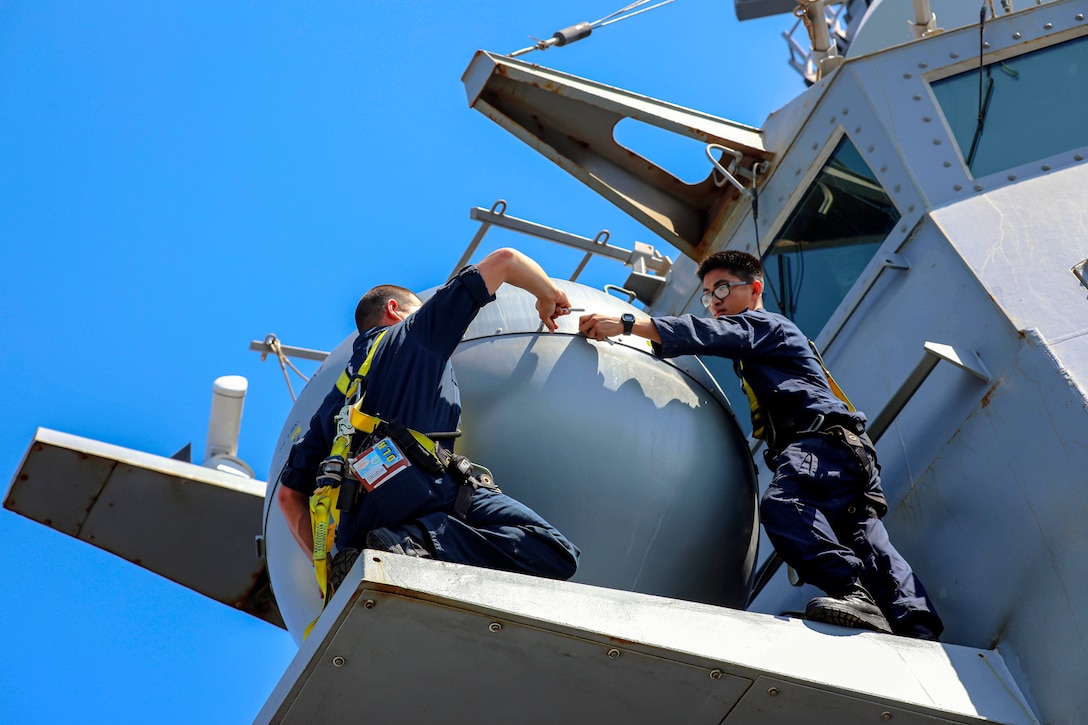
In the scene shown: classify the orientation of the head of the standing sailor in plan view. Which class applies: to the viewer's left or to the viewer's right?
to the viewer's left

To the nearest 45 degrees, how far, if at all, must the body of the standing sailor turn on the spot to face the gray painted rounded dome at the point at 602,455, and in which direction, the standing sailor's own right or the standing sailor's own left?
approximately 45° to the standing sailor's own left

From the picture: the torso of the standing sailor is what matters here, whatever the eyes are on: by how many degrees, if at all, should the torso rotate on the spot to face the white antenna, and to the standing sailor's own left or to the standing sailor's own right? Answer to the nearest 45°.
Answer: approximately 45° to the standing sailor's own right

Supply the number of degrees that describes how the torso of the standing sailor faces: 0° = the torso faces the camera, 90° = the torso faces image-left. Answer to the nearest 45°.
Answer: approximately 90°
